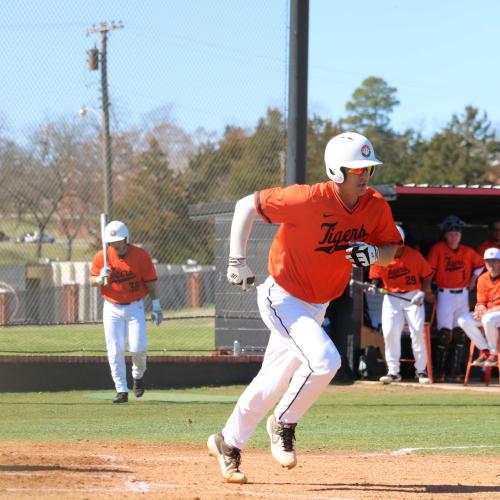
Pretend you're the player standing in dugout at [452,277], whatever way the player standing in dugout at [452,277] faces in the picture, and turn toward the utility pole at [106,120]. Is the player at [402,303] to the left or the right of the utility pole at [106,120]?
left

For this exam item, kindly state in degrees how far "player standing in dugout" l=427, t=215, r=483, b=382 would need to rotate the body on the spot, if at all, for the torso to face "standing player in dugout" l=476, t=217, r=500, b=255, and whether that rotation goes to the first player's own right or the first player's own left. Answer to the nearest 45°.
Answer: approximately 135° to the first player's own left

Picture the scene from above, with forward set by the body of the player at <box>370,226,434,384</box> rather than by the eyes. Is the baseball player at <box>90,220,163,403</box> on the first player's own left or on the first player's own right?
on the first player's own right

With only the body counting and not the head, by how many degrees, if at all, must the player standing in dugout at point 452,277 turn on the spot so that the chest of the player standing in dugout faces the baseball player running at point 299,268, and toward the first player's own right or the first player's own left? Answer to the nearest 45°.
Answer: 0° — they already face them

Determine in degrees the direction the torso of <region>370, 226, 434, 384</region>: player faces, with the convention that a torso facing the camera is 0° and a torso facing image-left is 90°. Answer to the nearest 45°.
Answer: approximately 0°

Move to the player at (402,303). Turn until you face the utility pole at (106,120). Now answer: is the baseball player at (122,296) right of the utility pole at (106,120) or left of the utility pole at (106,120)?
left

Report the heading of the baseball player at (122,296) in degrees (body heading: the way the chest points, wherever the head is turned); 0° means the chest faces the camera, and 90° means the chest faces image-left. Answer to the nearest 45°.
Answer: approximately 0°

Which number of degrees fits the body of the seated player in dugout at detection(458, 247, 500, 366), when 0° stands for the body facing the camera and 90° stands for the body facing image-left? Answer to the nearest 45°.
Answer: approximately 45°
